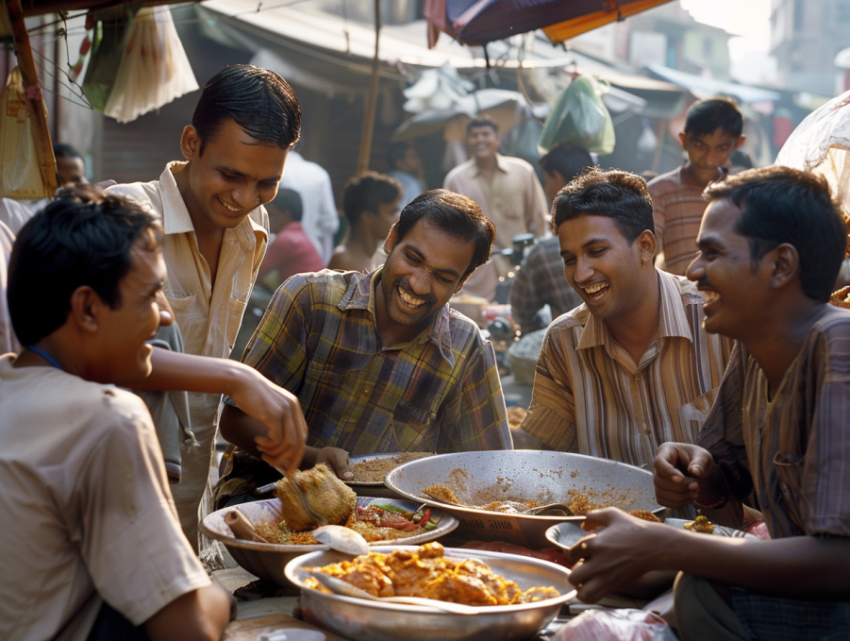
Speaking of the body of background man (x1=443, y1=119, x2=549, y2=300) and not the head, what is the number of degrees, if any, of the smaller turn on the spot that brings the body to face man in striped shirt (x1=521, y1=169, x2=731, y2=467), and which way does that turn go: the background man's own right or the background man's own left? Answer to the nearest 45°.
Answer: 0° — they already face them

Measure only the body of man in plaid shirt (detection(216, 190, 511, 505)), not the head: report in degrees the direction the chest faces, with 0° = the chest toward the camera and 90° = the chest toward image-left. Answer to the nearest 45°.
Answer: approximately 0°

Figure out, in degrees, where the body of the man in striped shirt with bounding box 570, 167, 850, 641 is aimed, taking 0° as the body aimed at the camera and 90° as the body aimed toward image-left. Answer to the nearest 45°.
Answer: approximately 90°

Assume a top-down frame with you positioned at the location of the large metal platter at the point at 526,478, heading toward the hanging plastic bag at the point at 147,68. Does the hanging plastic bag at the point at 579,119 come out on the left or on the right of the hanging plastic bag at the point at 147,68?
right
